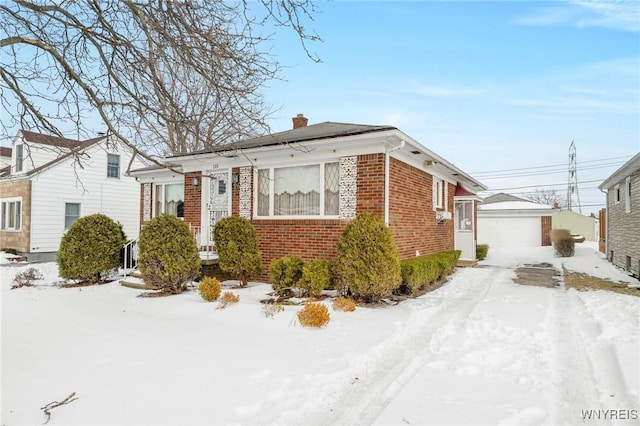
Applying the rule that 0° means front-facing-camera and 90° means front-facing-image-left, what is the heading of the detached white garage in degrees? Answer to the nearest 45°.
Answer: approximately 0°

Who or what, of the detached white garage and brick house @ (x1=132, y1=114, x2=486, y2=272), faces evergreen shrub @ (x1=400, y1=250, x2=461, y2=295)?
the detached white garage

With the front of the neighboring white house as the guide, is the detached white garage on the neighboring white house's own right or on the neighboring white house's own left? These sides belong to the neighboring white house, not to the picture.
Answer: on the neighboring white house's own left

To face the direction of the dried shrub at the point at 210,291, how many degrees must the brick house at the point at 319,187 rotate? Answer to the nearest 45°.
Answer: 0° — it already faces it

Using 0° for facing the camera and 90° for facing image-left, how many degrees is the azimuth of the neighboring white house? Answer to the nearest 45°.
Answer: approximately 45°

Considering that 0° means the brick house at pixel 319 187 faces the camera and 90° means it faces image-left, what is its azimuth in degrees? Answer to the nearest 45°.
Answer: approximately 45°

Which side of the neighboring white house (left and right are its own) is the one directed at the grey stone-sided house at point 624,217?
left
